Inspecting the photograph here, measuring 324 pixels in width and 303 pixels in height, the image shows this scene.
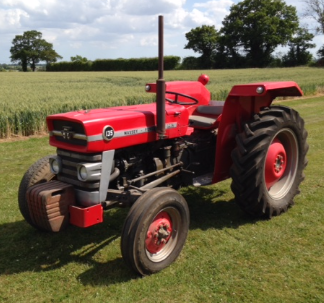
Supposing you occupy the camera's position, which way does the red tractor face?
facing the viewer and to the left of the viewer
